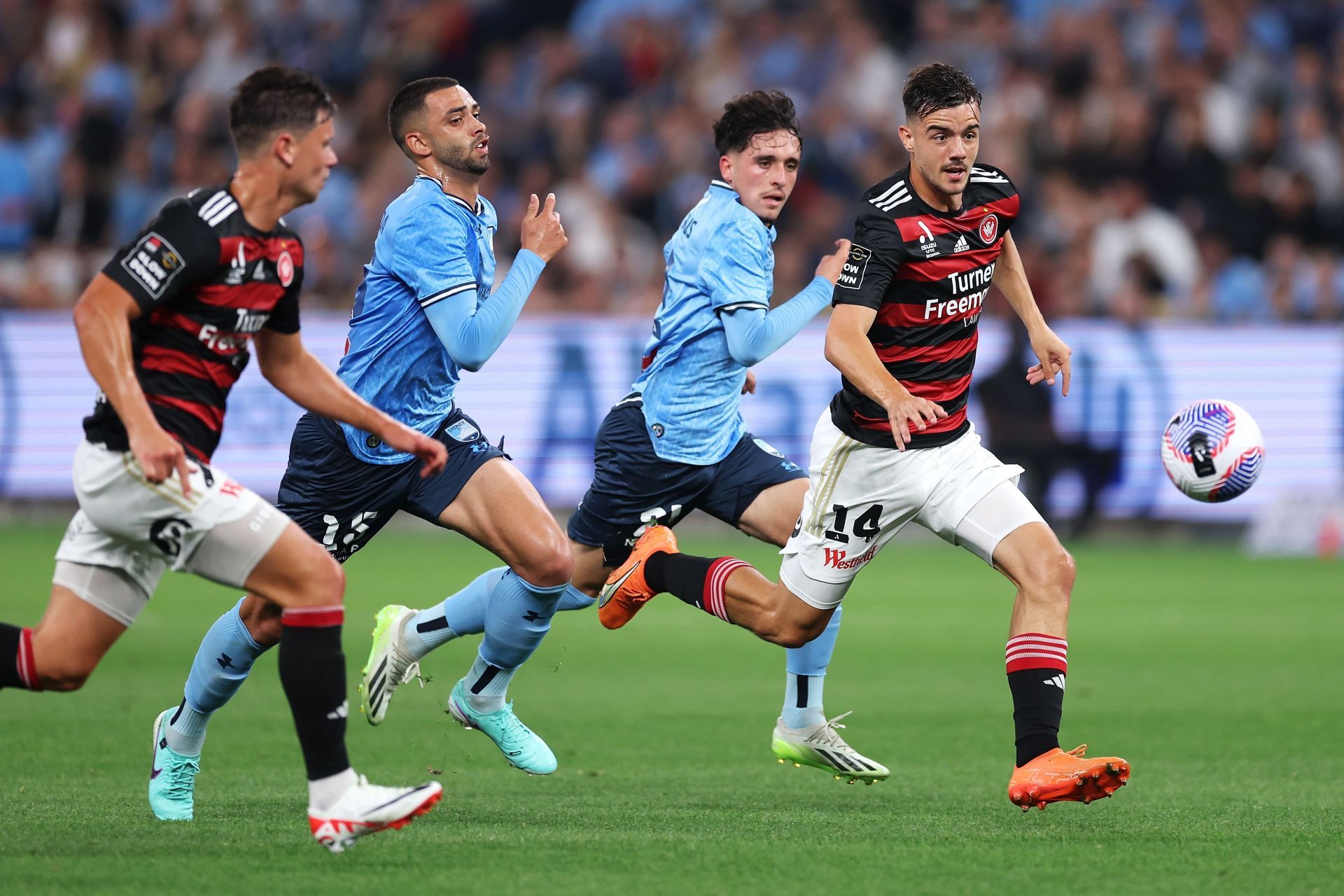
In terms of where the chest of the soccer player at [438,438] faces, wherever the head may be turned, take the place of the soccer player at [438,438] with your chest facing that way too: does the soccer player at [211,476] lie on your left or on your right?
on your right

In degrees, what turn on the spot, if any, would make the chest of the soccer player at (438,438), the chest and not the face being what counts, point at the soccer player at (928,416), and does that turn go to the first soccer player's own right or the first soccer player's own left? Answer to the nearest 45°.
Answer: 0° — they already face them

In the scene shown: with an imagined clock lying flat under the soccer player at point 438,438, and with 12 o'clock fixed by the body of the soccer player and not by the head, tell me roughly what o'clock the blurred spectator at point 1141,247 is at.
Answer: The blurred spectator is roughly at 10 o'clock from the soccer player.

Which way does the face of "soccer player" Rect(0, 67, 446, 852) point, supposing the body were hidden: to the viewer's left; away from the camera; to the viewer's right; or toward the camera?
to the viewer's right

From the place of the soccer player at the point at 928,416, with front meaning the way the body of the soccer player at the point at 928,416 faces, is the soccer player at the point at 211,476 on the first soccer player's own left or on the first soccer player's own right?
on the first soccer player's own right

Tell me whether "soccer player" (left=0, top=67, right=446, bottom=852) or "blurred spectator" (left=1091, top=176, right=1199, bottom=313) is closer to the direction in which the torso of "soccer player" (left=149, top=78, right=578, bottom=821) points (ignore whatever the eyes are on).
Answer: the blurred spectator

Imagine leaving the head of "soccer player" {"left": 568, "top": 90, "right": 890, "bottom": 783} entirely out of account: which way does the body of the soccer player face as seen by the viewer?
to the viewer's right

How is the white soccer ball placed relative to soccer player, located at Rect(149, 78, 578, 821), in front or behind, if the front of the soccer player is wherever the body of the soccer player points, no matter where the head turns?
in front

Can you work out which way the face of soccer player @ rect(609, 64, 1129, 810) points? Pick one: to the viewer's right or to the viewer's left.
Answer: to the viewer's right

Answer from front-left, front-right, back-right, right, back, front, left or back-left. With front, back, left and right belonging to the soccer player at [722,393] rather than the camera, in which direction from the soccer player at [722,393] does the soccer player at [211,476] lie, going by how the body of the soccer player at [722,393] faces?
back-right

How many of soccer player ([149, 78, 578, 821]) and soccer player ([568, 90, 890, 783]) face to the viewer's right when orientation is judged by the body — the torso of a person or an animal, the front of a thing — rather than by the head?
2

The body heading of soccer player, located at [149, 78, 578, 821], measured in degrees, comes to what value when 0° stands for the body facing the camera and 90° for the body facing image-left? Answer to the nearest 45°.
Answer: approximately 270°

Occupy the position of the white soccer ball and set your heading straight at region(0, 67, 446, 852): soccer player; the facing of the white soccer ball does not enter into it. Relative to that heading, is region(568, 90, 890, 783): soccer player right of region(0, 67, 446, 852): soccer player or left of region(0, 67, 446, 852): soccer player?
right

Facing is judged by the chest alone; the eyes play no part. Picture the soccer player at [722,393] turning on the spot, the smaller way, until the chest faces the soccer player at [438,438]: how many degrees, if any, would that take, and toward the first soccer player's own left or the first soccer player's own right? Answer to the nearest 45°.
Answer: approximately 135° to the first soccer player's own right
